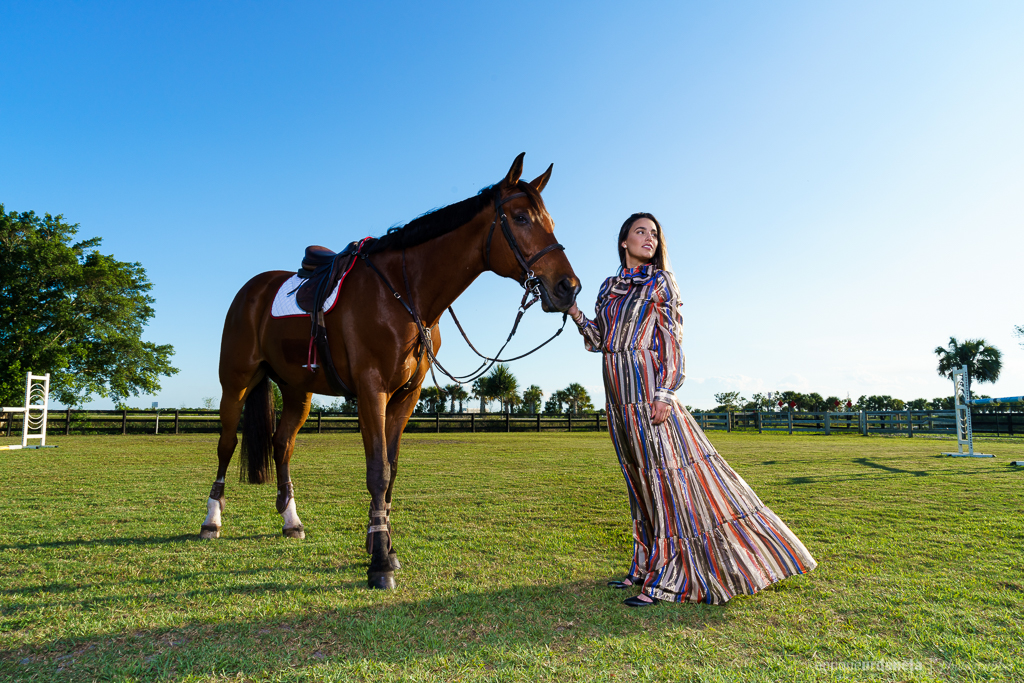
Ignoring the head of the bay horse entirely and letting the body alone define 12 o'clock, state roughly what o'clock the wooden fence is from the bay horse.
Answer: The wooden fence is roughly at 8 o'clock from the bay horse.

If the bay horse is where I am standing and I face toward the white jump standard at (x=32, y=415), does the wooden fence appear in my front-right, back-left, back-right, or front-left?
front-right

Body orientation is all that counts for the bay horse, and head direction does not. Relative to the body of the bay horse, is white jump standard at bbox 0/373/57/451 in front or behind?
behind

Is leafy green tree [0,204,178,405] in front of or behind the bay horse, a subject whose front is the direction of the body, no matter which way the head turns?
behind

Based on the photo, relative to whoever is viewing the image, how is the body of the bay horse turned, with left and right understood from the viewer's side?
facing the viewer and to the right of the viewer
